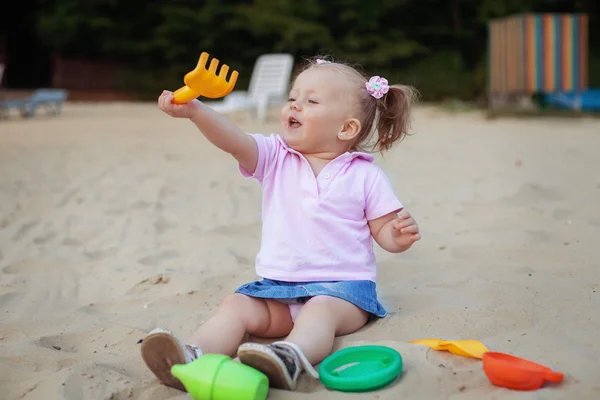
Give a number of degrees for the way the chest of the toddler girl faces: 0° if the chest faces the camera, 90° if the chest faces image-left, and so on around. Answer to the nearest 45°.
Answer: approximately 45°

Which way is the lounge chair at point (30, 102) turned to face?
to the viewer's left

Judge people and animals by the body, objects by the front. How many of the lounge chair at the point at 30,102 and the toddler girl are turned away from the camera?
0

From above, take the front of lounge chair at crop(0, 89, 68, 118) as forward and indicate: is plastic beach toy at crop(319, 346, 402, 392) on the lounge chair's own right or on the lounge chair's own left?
on the lounge chair's own left

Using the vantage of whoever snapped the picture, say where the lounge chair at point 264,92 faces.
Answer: facing the viewer and to the left of the viewer

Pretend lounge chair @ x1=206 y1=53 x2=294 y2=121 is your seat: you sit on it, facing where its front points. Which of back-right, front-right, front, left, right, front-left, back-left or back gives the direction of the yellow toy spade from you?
front-left

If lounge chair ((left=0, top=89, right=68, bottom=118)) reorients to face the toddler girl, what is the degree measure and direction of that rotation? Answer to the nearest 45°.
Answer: approximately 90° to its left

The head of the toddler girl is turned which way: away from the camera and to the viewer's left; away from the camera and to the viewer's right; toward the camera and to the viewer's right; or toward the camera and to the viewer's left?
toward the camera and to the viewer's left

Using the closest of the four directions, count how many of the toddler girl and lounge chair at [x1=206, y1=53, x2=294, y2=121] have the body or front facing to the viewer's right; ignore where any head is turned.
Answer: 0

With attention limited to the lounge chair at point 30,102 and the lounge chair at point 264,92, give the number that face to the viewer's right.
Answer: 0

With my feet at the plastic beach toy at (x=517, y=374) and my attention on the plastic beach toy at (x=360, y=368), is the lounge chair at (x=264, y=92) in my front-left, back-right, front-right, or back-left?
front-right
